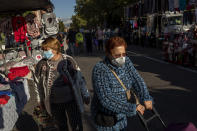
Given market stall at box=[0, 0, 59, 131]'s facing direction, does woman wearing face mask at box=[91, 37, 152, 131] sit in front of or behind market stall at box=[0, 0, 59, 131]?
in front

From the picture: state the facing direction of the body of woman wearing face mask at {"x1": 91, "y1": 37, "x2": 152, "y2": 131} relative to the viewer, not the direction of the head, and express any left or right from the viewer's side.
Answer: facing the viewer and to the right of the viewer

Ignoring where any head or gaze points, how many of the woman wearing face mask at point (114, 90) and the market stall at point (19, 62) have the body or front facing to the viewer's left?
0
